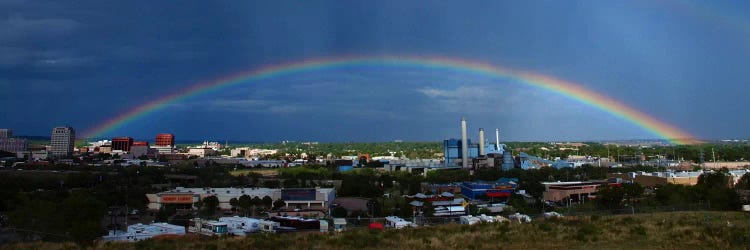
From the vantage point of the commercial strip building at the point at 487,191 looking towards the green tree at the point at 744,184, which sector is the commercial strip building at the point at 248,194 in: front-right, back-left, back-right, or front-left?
back-right

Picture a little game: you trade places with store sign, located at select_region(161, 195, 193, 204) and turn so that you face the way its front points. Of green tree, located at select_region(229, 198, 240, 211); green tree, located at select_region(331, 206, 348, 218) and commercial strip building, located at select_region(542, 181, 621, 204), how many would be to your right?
0

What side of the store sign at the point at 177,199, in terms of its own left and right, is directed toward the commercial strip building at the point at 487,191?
left

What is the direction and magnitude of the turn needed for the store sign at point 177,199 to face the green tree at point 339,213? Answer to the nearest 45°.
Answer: approximately 45° to its left

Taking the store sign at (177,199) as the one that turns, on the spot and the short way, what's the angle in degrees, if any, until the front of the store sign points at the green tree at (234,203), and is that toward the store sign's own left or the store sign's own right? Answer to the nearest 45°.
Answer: approximately 45° to the store sign's own left

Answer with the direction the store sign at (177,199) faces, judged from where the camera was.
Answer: facing the viewer

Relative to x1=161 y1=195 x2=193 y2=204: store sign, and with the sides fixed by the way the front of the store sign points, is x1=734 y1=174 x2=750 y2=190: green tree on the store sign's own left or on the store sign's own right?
on the store sign's own left

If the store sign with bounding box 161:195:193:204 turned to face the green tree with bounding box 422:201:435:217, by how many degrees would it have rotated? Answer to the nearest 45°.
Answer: approximately 45° to its left

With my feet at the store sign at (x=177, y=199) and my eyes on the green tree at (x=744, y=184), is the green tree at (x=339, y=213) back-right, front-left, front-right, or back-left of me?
front-right
